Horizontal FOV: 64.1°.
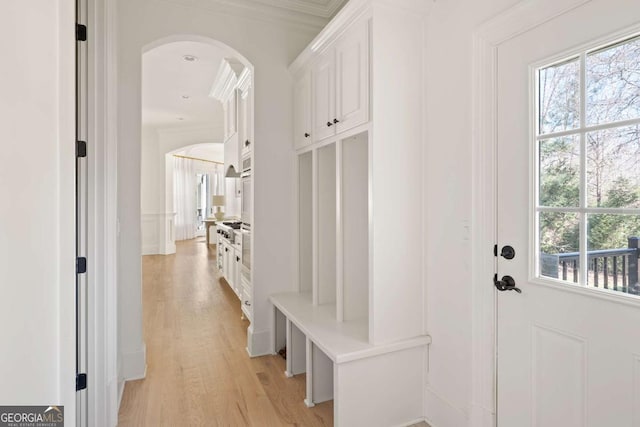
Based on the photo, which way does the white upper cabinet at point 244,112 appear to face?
to the viewer's left

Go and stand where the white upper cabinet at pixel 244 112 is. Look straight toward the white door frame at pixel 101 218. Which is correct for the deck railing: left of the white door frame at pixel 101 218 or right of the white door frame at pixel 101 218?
left

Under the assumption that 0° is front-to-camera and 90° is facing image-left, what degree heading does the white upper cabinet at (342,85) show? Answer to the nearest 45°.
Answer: approximately 45°

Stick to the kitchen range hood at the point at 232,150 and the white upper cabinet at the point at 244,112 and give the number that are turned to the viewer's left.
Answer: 2

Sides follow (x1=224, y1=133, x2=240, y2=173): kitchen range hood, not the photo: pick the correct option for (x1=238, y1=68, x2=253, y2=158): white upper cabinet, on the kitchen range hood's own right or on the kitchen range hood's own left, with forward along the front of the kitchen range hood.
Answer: on the kitchen range hood's own left

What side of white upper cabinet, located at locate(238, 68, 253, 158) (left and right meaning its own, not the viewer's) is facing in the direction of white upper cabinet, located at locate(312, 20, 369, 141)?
left

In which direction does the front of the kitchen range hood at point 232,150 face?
to the viewer's left

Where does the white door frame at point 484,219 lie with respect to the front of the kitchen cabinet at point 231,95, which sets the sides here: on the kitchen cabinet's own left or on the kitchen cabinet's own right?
on the kitchen cabinet's own left

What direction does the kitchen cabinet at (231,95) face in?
to the viewer's left
